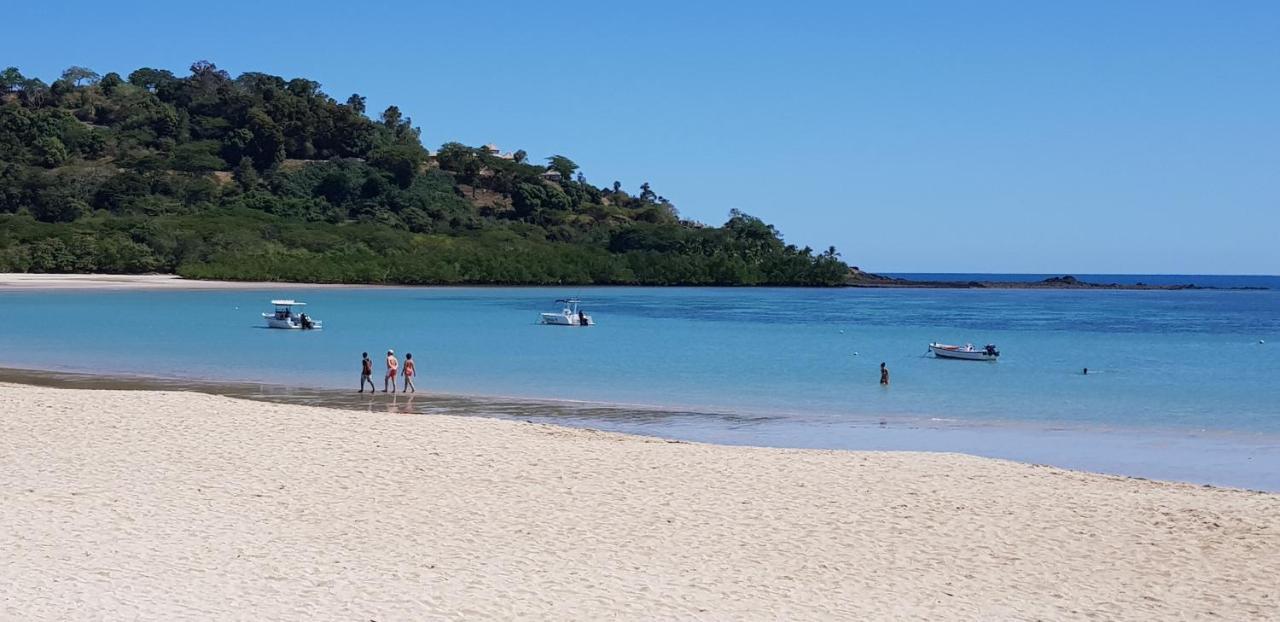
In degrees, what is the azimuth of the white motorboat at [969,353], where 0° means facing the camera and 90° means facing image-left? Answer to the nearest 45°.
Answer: approximately 90°

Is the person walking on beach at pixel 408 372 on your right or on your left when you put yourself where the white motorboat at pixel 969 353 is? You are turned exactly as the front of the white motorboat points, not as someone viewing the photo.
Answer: on your left
